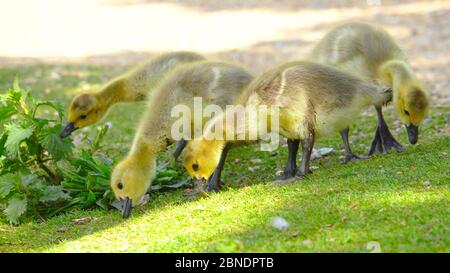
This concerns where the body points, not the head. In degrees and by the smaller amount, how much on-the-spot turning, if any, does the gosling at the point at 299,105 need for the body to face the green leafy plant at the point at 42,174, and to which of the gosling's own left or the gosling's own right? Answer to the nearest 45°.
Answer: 0° — it already faces it

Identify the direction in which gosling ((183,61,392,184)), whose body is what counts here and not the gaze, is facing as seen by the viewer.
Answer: to the viewer's left

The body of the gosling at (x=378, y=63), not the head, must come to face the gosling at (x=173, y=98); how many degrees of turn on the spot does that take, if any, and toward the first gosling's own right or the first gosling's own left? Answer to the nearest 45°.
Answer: approximately 90° to the first gosling's own right

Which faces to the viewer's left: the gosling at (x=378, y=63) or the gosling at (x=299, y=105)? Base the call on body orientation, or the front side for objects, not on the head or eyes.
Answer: the gosling at (x=299, y=105)

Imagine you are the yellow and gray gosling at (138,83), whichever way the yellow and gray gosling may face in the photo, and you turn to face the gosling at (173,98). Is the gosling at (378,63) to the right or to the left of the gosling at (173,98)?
left

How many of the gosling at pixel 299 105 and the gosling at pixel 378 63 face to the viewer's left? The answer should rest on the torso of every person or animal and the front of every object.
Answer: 1

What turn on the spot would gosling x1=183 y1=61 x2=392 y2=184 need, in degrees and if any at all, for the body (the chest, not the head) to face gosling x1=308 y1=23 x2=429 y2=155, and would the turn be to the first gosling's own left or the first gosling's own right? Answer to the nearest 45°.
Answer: approximately 135° to the first gosling's own right

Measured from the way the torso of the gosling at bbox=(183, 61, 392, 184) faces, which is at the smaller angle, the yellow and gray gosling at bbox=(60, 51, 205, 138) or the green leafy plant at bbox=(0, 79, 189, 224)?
the green leafy plant

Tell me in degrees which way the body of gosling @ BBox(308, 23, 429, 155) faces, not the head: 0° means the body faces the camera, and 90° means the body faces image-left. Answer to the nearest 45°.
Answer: approximately 315°

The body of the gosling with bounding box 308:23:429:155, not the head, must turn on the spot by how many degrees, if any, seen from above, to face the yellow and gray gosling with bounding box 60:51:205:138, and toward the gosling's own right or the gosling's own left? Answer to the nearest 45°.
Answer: approximately 135° to the gosling's own right

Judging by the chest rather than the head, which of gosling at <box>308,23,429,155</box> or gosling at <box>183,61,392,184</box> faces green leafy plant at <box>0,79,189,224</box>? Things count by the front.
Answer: gosling at <box>183,61,392,184</box>

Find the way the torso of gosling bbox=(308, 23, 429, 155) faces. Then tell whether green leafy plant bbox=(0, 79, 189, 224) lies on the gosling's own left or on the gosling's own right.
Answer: on the gosling's own right
